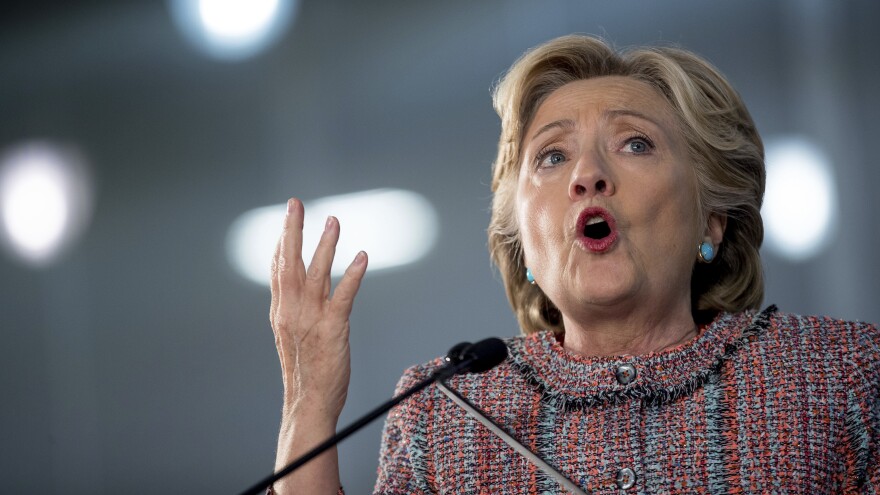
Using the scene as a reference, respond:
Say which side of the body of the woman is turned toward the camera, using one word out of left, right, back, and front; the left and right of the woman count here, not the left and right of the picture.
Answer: front
